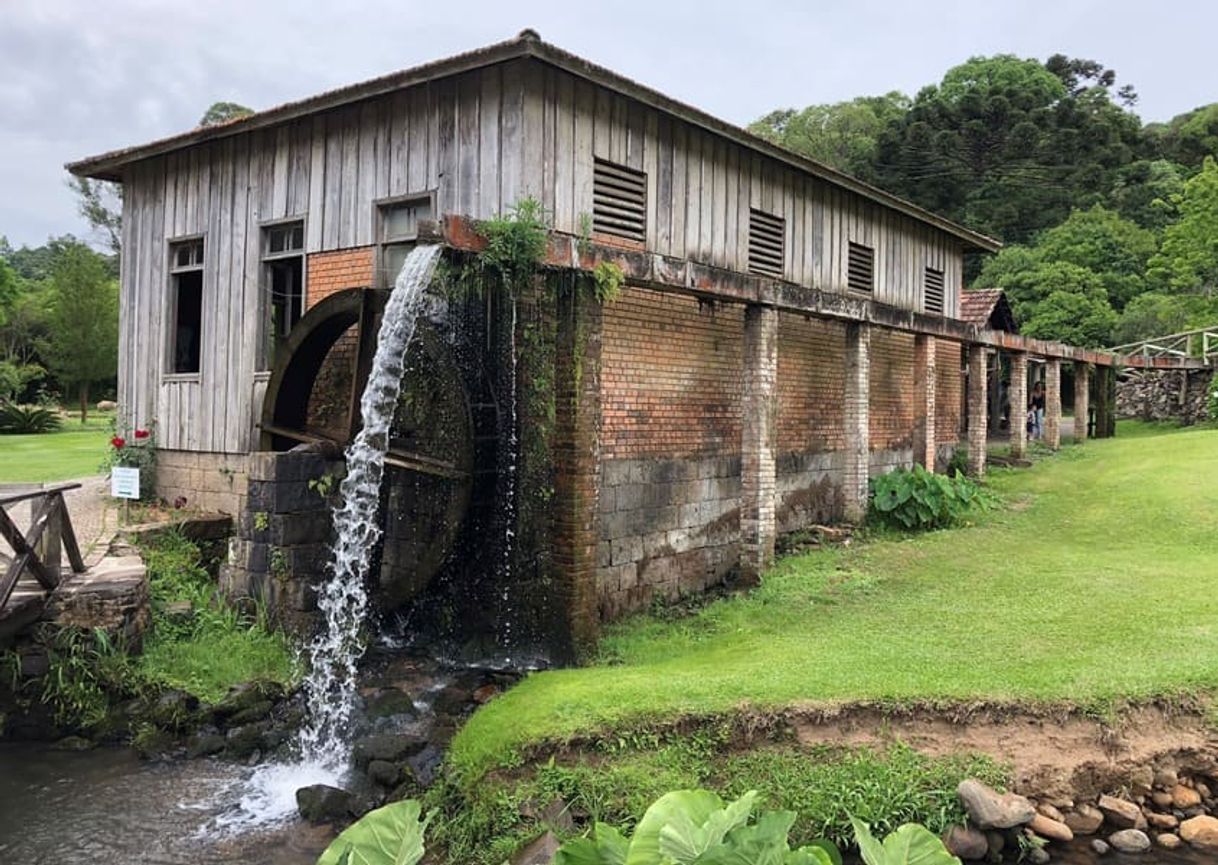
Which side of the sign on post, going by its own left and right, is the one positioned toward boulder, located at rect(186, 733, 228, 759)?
front

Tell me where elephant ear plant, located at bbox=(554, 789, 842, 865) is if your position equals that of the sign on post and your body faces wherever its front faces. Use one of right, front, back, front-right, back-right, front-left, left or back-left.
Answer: front

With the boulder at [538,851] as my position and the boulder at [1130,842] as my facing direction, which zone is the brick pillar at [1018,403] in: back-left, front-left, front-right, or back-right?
front-left

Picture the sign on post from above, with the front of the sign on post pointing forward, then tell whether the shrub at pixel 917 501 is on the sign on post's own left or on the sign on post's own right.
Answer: on the sign on post's own left

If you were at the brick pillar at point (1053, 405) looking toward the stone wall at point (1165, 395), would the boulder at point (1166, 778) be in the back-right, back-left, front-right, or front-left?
back-right

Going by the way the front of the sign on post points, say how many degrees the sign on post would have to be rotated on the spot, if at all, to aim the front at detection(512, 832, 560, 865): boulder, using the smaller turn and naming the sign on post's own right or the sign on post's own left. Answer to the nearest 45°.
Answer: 0° — it already faces it

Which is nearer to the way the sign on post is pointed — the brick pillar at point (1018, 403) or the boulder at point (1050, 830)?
the boulder

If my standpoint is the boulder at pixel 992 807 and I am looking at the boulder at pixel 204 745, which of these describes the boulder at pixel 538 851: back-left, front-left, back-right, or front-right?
front-left

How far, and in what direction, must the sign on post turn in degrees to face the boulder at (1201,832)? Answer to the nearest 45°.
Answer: approximately 45° to its left

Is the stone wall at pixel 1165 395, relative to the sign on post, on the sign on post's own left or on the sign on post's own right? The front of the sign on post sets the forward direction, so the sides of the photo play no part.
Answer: on the sign on post's own left

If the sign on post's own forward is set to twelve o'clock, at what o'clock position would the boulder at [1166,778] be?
The boulder is roughly at 11 o'clock from the sign on post.

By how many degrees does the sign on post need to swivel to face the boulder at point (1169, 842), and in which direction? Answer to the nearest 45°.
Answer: approximately 45° to its left

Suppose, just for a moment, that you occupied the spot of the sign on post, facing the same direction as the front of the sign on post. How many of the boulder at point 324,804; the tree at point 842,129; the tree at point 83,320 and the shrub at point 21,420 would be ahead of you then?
1

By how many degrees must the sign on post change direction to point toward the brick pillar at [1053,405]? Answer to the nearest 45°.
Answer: approximately 90° to its left

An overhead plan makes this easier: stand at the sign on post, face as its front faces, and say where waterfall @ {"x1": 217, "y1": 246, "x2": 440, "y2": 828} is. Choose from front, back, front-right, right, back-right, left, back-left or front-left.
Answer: front-left

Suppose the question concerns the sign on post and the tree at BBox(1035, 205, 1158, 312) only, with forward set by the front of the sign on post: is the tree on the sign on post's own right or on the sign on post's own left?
on the sign on post's own left

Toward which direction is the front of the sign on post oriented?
toward the camera

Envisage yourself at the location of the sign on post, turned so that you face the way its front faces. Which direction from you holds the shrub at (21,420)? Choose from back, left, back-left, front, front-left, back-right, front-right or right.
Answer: back
